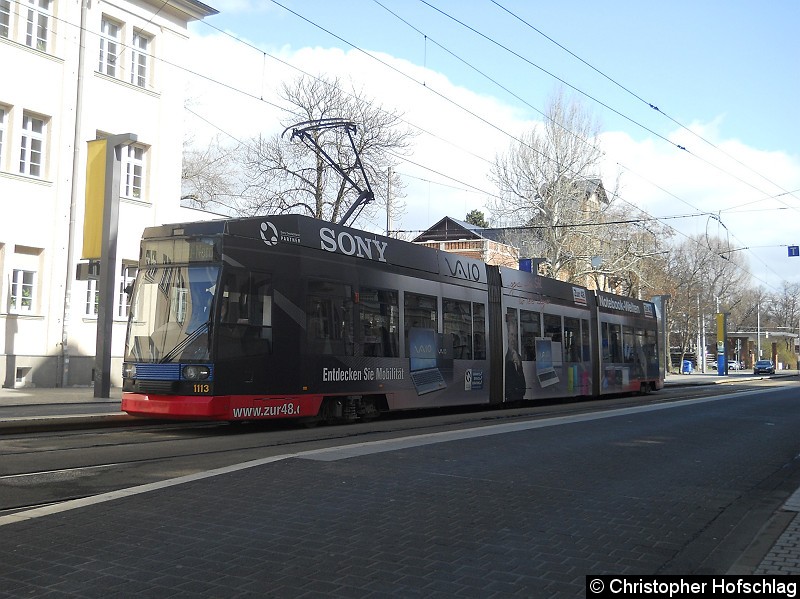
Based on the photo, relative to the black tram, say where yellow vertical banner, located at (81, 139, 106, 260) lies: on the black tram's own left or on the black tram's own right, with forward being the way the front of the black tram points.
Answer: on the black tram's own right

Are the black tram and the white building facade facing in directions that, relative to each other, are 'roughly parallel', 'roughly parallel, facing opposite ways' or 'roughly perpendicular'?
roughly perpendicular

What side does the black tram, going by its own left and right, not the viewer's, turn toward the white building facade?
right

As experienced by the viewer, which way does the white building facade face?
facing the viewer and to the right of the viewer

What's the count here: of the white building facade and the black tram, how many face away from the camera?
0

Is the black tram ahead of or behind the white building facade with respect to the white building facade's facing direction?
ahead

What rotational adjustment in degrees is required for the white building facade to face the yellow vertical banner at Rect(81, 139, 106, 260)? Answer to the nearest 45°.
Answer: approximately 45° to its right
